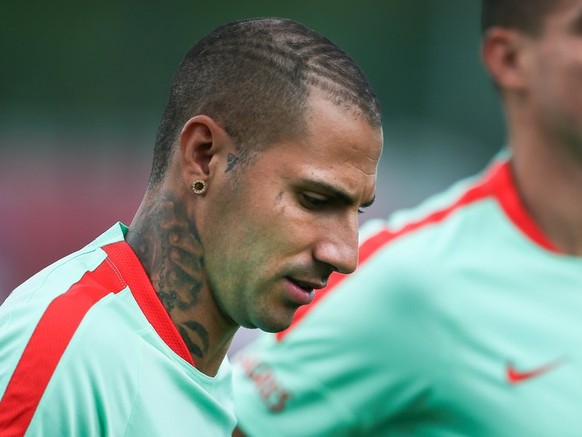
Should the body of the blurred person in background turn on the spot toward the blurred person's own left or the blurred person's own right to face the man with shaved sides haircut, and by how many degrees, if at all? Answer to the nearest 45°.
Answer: approximately 90° to the blurred person's own right

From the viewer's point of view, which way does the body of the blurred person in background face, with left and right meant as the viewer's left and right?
facing the viewer and to the right of the viewer

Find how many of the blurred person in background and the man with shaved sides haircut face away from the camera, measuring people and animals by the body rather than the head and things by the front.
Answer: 0

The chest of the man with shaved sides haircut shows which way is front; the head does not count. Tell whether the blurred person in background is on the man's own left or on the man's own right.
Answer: on the man's own left

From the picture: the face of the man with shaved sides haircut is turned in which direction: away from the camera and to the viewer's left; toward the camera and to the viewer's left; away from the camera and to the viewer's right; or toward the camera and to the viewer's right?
toward the camera and to the viewer's right
